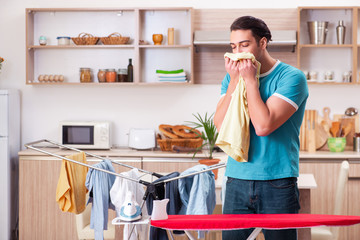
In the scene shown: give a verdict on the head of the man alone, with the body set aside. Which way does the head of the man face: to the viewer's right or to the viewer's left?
to the viewer's left

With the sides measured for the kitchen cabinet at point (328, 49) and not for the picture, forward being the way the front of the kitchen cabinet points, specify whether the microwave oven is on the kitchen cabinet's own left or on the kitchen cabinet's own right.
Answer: on the kitchen cabinet's own right

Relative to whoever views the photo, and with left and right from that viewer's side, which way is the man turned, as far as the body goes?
facing the viewer and to the left of the viewer

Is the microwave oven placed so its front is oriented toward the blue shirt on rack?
yes

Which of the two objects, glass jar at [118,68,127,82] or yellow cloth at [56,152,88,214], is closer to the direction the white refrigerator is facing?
the yellow cloth

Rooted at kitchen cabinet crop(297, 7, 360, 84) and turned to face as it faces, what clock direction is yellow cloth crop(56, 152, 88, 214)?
The yellow cloth is roughly at 1 o'clock from the kitchen cabinet.

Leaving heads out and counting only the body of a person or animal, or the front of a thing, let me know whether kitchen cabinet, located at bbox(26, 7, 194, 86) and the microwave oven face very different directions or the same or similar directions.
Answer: same or similar directions

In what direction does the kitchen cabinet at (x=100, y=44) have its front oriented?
toward the camera

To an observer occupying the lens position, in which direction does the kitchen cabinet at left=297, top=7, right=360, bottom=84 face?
facing the viewer

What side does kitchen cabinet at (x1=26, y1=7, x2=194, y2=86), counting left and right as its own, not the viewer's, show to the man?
front
